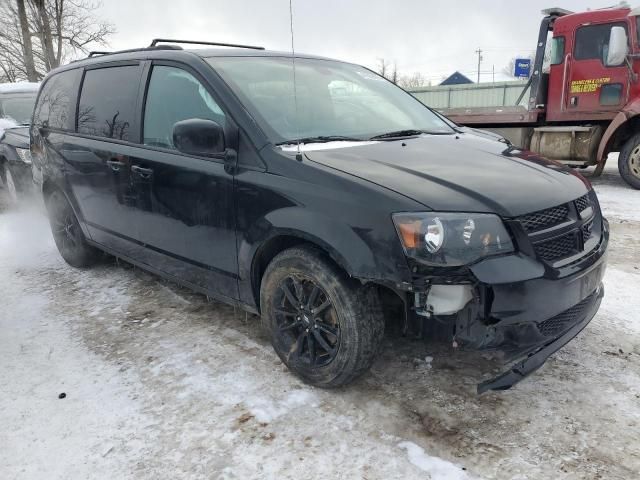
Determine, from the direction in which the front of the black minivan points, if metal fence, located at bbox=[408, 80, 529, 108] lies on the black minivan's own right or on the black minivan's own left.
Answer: on the black minivan's own left

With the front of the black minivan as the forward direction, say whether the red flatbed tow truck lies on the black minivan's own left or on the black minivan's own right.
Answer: on the black minivan's own left

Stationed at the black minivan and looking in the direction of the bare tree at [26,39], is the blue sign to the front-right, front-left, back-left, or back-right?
front-right

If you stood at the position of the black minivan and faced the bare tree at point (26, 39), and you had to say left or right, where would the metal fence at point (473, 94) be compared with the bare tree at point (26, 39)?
right

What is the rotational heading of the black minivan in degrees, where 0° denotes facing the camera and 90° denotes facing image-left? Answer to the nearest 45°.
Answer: approximately 315°

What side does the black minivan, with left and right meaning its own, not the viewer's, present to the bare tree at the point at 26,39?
back
